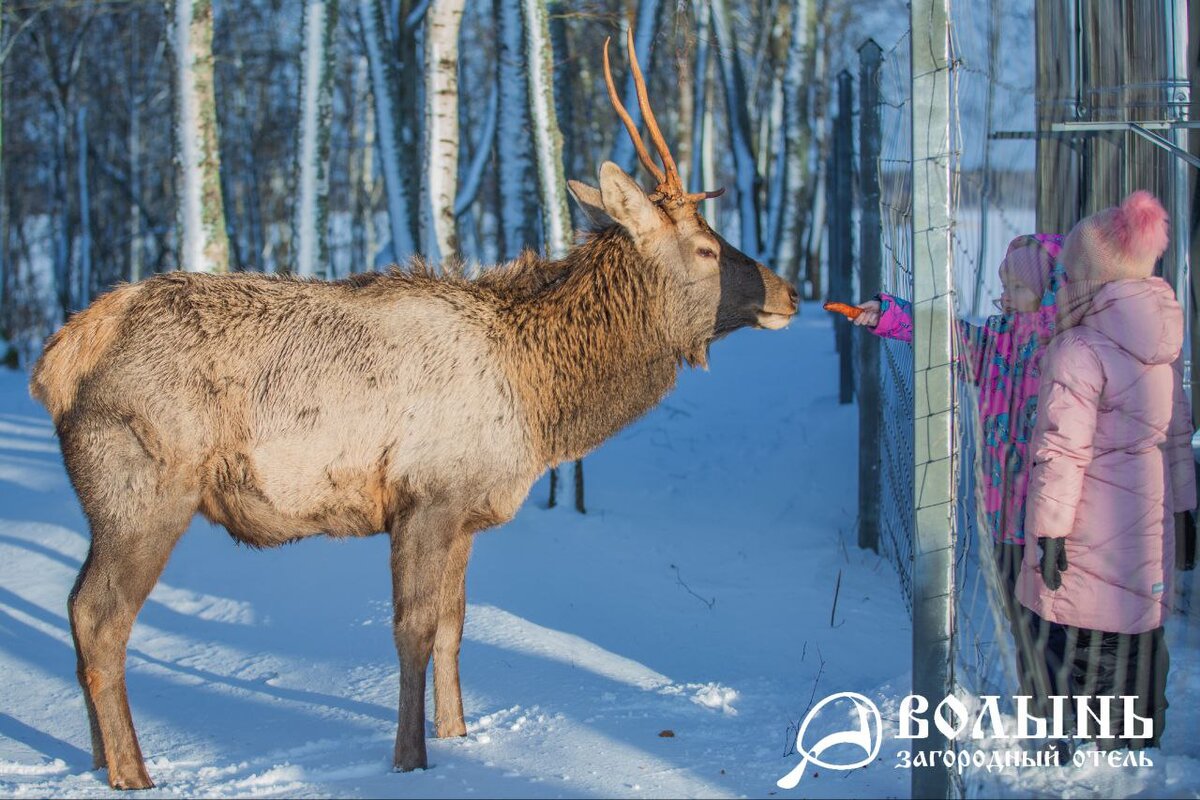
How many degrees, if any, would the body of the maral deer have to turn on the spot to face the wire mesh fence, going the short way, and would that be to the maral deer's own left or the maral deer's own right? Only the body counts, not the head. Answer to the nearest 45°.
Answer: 0° — it already faces it

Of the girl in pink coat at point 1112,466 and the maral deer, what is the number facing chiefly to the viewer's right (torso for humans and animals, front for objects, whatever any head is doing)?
1

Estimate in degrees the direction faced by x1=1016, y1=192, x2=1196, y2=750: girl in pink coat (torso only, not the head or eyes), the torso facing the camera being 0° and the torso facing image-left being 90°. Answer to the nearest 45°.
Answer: approximately 135°

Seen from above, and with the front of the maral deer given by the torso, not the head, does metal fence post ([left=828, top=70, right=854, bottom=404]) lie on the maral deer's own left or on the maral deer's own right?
on the maral deer's own left

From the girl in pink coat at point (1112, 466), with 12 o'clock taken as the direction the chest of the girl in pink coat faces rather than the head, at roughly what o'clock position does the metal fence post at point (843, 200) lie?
The metal fence post is roughly at 1 o'clock from the girl in pink coat.

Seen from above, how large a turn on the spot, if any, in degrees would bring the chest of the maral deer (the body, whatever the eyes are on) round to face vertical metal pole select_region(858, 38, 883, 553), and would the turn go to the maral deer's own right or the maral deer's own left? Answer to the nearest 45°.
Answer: approximately 45° to the maral deer's own left

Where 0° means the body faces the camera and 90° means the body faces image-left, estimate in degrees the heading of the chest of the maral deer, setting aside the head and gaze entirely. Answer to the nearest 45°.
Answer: approximately 270°
